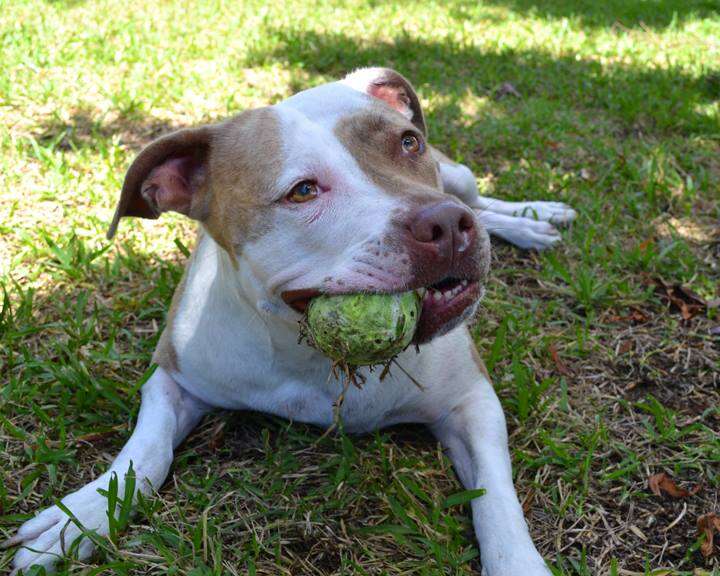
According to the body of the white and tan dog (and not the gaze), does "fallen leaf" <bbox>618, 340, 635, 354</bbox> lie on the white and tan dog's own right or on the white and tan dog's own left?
on the white and tan dog's own left

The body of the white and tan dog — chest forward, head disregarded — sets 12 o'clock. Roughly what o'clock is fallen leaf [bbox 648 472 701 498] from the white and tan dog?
The fallen leaf is roughly at 10 o'clock from the white and tan dog.

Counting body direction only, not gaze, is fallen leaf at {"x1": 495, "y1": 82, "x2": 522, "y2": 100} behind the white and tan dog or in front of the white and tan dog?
behind

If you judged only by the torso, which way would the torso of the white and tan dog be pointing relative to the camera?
toward the camera

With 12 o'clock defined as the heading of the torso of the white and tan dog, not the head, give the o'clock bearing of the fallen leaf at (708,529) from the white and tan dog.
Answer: The fallen leaf is roughly at 10 o'clock from the white and tan dog.

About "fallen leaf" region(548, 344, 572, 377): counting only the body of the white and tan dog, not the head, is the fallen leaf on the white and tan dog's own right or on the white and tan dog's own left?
on the white and tan dog's own left
